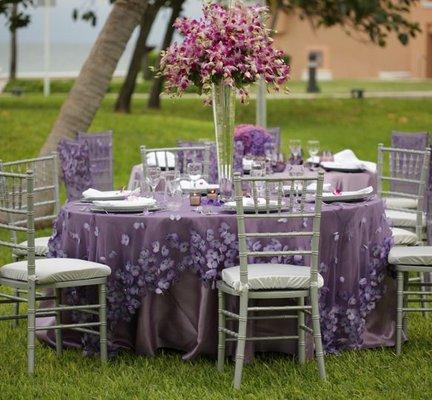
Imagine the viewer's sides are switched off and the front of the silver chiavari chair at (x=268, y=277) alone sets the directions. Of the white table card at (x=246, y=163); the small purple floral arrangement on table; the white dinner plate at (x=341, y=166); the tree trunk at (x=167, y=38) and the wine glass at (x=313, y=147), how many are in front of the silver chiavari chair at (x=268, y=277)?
5

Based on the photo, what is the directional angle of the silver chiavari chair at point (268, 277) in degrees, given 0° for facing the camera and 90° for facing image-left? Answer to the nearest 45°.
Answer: approximately 180°

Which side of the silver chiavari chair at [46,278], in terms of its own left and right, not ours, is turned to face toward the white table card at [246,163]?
front

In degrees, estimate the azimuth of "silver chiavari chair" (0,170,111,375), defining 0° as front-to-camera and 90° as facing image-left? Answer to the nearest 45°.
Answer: approximately 225°

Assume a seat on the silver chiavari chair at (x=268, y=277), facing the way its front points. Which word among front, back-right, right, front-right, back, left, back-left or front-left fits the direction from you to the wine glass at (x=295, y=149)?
front

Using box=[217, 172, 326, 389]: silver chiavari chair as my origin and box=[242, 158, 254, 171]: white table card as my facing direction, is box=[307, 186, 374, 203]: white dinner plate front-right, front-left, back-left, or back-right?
front-right
